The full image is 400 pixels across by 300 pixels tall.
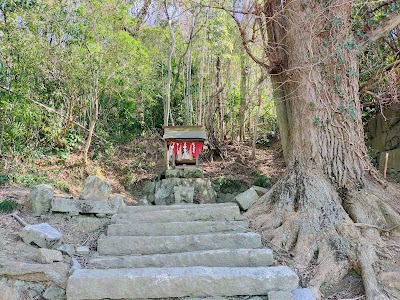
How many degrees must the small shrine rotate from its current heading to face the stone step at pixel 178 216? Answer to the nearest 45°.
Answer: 0° — it already faces it

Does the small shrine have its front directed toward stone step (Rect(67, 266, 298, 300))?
yes

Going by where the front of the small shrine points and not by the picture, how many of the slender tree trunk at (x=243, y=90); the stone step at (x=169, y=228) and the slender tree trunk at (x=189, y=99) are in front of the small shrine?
1

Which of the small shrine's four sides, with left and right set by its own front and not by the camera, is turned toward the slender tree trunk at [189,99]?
back

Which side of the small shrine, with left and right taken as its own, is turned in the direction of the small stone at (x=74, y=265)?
front

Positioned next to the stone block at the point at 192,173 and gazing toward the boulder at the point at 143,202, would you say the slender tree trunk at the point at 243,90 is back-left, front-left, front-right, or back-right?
back-right

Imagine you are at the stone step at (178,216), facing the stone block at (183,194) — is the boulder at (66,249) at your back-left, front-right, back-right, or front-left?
back-left

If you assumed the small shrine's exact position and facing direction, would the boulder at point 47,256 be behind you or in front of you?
in front

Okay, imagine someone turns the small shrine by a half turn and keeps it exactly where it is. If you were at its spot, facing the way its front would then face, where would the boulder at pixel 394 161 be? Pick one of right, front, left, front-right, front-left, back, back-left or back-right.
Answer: right

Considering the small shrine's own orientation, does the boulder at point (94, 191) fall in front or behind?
in front

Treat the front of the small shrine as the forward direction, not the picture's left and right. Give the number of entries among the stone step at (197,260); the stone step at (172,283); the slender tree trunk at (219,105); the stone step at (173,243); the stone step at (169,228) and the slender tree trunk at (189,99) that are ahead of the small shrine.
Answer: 4

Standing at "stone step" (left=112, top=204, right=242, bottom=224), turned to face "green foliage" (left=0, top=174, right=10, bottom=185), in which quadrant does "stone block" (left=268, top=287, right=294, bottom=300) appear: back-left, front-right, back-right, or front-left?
back-left

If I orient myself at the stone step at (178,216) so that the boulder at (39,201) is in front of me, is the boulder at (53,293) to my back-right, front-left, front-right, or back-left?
front-left

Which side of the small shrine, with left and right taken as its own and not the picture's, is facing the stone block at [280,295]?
front

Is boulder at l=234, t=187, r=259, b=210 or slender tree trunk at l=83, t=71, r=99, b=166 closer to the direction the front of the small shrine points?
the boulder

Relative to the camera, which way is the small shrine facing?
toward the camera
